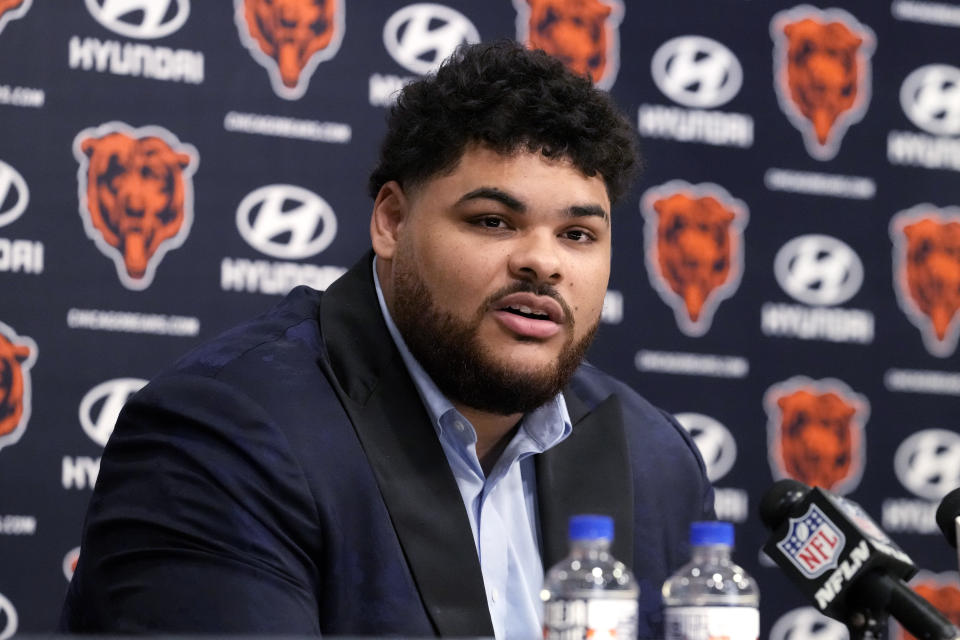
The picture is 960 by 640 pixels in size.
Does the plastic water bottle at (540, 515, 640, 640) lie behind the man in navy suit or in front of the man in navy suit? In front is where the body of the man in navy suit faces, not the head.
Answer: in front

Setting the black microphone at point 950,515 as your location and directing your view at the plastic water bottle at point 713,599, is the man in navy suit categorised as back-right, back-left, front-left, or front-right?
front-right

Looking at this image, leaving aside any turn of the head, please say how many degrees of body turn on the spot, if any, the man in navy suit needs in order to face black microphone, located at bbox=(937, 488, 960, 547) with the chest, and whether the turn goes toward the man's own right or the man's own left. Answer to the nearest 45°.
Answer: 0° — they already face it

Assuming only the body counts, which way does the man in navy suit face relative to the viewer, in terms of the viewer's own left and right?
facing the viewer and to the right of the viewer

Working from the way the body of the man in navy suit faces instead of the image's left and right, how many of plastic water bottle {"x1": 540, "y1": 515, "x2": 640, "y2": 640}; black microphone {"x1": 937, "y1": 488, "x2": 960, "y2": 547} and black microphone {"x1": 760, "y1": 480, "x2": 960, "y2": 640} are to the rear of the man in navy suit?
0

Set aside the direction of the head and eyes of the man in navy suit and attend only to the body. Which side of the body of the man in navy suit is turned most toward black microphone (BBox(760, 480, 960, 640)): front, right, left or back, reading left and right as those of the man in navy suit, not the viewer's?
front

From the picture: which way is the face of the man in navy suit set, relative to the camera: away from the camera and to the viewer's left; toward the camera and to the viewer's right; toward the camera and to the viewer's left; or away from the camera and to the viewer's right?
toward the camera and to the viewer's right

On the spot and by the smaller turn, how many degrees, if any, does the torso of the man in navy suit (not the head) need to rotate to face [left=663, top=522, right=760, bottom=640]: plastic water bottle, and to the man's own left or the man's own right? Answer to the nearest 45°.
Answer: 0° — they already face it

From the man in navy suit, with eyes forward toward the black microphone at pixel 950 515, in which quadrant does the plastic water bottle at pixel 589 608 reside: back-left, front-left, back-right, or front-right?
front-right
